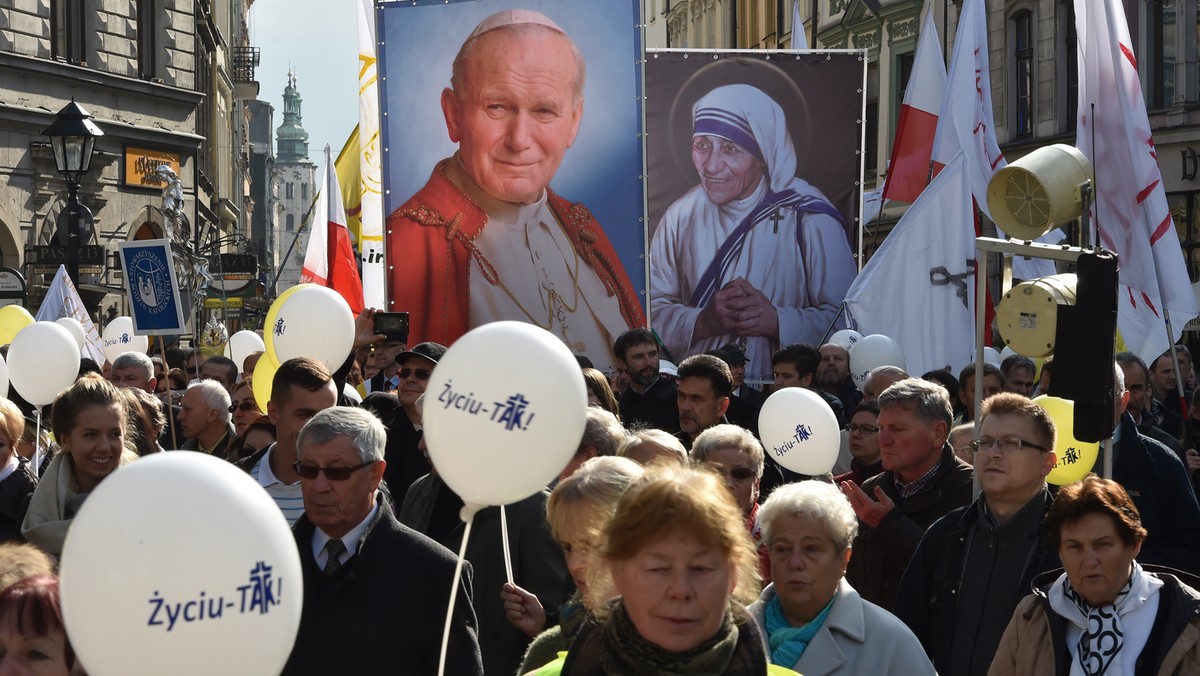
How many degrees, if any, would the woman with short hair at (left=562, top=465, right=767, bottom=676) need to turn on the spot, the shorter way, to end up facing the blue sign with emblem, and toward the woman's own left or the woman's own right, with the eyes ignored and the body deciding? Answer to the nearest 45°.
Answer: approximately 135° to the woman's own right

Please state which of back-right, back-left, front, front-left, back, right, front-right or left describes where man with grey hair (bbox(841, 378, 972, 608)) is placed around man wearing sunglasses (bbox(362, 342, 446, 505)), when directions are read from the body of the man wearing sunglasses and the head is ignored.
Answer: front-left

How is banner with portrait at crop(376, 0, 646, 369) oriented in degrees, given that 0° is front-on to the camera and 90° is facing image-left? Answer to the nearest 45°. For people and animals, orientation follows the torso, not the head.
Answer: approximately 0°

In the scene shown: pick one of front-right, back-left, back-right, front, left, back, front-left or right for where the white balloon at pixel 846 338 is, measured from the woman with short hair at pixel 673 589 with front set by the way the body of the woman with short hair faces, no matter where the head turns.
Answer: back

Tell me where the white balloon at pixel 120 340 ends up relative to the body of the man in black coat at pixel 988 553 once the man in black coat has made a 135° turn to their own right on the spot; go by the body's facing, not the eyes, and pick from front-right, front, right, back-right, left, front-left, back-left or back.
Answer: front-left

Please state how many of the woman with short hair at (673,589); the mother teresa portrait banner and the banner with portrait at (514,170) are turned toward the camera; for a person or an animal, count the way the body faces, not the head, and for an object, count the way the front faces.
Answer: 3

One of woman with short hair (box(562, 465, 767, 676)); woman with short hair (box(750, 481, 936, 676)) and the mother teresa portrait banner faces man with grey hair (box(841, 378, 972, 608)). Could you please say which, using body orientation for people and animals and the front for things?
the mother teresa portrait banner

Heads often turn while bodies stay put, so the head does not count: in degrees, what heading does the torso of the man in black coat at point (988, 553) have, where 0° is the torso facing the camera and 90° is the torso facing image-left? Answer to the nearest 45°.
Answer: approximately 45°

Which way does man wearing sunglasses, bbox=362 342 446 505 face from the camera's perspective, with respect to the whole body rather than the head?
toward the camera

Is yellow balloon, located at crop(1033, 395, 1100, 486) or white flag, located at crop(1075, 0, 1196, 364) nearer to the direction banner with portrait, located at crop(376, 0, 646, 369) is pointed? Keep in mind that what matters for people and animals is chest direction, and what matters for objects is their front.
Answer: the yellow balloon

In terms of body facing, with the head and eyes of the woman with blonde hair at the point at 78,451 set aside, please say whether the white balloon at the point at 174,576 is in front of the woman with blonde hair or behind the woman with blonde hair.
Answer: in front

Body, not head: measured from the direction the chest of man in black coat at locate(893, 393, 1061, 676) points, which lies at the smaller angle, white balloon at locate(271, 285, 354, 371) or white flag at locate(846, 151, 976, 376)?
the white balloon

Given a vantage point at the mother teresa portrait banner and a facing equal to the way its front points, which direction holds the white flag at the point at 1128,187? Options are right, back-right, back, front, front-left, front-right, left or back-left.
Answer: front-left

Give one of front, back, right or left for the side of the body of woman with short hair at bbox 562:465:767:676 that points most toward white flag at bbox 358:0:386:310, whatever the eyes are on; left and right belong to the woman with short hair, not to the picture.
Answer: back

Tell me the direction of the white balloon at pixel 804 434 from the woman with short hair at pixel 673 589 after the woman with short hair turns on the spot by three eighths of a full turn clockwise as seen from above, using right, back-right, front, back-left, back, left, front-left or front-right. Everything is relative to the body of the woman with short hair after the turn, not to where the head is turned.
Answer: front-right

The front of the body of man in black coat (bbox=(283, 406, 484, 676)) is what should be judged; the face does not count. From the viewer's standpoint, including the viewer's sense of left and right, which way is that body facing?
facing the viewer and to the left of the viewer
